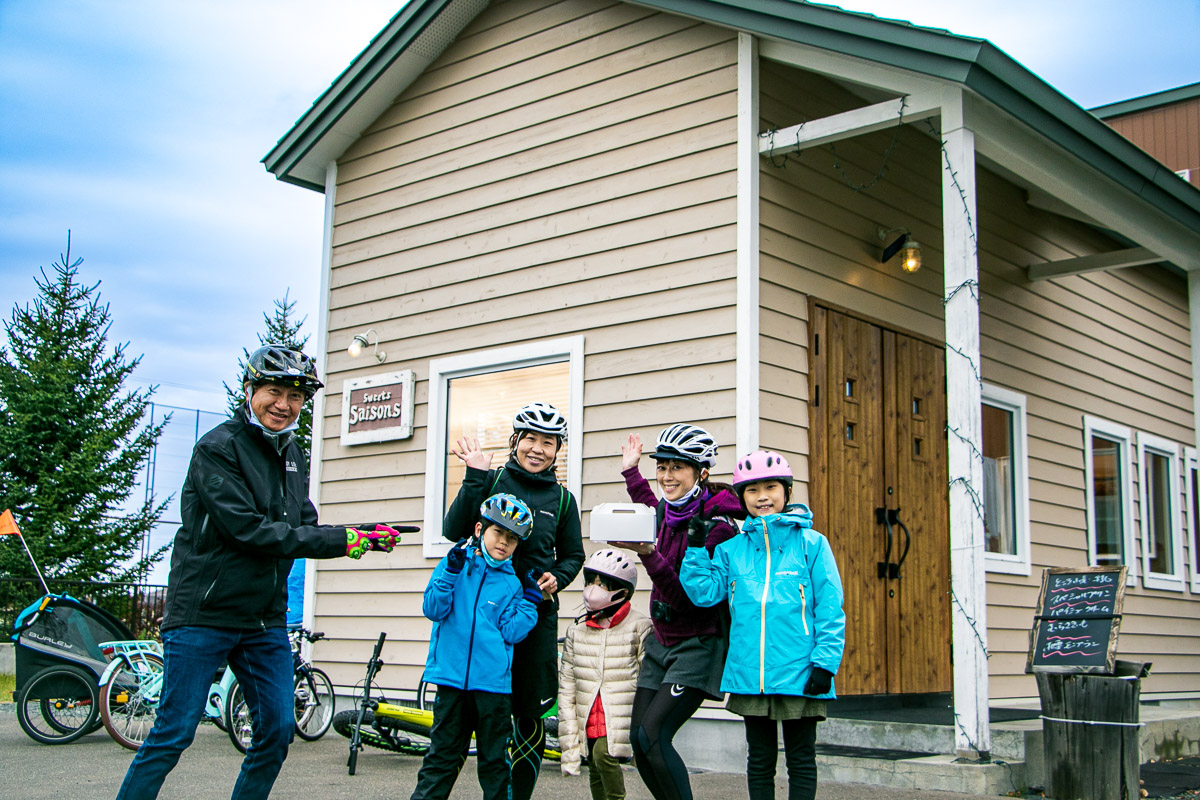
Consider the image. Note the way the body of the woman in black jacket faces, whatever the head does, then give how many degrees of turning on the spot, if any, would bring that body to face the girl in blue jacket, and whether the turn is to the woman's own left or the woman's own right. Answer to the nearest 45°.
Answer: approximately 90° to the woman's own left

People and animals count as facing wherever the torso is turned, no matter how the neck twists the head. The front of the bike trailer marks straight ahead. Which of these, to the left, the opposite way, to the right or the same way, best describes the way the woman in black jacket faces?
to the right

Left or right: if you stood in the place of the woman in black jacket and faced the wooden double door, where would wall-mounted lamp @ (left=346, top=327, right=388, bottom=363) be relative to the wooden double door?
left

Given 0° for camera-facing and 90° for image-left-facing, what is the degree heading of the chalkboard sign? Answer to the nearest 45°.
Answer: approximately 0°

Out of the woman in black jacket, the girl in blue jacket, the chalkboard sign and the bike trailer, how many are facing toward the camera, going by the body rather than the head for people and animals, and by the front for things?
3

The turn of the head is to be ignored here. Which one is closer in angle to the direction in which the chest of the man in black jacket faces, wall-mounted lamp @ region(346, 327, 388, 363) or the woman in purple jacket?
the woman in purple jacket

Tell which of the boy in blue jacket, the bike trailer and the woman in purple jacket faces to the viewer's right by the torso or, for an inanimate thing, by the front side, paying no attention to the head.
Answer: the bike trailer

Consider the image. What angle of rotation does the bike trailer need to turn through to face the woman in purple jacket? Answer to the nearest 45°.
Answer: approximately 45° to its right

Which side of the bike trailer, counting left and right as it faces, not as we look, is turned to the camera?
right

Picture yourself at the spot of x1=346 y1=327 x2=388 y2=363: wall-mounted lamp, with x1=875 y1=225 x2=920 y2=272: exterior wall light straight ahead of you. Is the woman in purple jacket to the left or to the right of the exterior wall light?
right

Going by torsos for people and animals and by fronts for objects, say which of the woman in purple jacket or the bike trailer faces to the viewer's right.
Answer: the bike trailer
